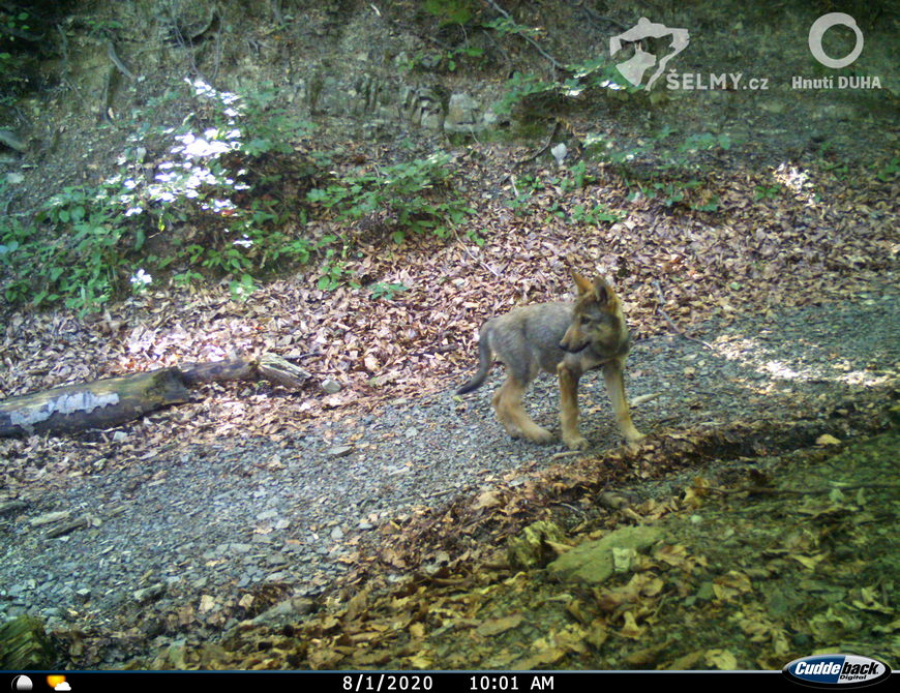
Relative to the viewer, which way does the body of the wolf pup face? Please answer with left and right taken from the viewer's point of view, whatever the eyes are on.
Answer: facing the viewer and to the right of the viewer

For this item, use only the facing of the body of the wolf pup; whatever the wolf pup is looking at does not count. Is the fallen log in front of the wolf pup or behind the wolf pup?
behind
